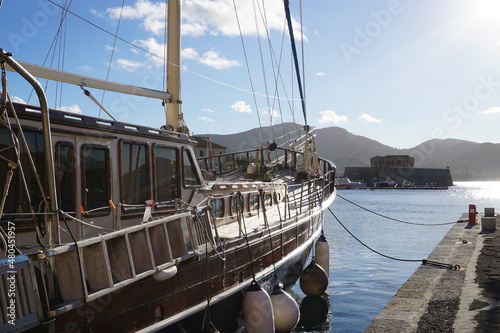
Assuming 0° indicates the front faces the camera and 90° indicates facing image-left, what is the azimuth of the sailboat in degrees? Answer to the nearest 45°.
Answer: approximately 225°
